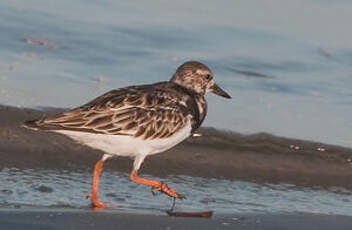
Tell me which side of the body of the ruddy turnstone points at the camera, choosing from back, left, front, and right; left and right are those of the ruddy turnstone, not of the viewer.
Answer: right
